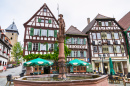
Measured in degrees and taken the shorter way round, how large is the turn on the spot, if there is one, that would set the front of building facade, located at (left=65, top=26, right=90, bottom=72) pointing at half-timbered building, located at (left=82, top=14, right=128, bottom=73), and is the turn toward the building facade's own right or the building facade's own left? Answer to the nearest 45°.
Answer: approximately 90° to the building facade's own left

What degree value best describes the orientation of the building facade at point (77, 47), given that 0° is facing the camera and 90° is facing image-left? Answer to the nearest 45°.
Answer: approximately 0°

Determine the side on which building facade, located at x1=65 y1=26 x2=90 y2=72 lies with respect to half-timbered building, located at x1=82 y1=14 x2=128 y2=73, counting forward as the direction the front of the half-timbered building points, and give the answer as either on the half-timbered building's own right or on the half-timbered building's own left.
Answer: on the half-timbered building's own right

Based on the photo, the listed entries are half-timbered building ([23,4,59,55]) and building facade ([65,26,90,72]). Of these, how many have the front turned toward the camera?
2

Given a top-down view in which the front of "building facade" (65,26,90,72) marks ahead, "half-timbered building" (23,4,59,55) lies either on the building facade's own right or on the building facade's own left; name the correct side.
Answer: on the building facade's own right

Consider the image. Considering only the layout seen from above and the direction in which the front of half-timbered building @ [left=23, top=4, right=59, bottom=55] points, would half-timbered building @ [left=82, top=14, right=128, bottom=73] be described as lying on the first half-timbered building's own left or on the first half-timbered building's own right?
on the first half-timbered building's own left

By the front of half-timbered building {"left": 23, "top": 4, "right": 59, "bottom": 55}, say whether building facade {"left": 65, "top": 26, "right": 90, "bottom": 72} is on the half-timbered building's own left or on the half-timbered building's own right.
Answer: on the half-timbered building's own left

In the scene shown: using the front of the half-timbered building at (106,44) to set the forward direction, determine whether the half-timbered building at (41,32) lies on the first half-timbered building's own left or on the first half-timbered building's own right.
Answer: on the first half-timbered building's own right
